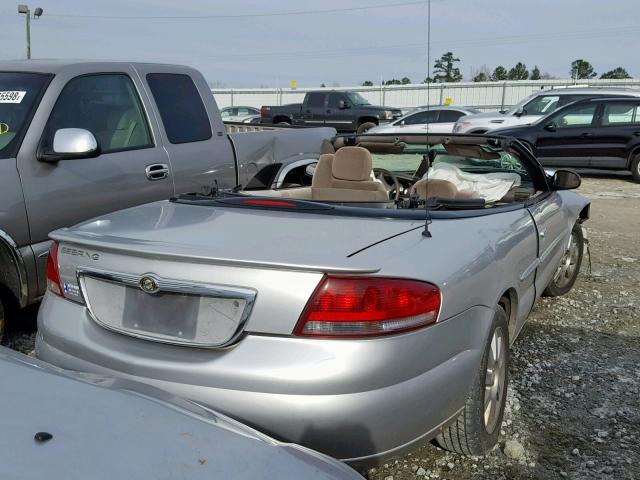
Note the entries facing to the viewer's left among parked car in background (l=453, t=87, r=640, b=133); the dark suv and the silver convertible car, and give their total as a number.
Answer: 2

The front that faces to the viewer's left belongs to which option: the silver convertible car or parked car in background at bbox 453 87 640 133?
the parked car in background

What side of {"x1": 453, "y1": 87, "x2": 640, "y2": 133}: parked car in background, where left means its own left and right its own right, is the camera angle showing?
left

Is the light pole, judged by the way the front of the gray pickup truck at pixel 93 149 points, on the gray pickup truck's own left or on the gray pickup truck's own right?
on the gray pickup truck's own right

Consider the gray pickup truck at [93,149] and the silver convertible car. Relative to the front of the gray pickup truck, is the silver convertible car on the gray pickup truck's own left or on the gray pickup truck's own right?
on the gray pickup truck's own left

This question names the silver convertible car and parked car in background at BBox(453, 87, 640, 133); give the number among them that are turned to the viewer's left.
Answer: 1

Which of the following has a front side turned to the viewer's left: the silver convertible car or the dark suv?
the dark suv

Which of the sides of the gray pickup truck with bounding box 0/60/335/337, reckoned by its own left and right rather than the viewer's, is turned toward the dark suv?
back

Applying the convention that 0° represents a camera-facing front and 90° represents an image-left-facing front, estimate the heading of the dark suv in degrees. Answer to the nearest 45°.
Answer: approximately 90°

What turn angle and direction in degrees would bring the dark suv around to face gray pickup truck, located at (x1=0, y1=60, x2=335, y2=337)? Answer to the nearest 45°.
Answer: approximately 90° to its left

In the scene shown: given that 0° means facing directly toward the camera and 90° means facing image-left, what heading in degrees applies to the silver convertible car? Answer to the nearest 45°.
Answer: approximately 225°
